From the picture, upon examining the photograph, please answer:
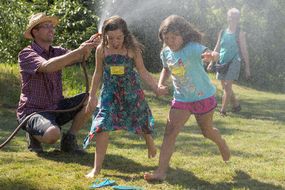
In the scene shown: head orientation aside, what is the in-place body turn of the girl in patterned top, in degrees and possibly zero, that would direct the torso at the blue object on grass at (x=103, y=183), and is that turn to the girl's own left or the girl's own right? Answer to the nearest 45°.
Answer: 0° — they already face it

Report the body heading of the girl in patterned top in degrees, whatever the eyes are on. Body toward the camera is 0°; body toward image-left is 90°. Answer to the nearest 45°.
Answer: approximately 45°
